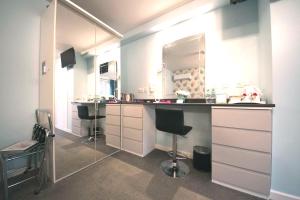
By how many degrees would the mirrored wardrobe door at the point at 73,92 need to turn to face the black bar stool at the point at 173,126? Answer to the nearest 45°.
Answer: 0° — it already faces it

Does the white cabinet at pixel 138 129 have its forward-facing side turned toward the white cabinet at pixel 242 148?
no

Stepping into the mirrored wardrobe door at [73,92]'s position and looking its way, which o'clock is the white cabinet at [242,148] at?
The white cabinet is roughly at 12 o'clock from the mirrored wardrobe door.

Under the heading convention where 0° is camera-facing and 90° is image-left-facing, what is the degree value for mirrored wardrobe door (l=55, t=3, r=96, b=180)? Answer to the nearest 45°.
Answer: approximately 315°

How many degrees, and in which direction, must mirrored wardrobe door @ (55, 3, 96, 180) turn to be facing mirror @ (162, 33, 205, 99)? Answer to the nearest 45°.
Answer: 0° — it already faces it

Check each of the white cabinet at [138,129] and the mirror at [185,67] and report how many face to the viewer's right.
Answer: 0

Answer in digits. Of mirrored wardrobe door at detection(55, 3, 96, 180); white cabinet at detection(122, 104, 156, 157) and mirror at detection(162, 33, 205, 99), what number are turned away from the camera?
0

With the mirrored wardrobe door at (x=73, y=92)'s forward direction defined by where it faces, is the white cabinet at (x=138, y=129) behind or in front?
in front

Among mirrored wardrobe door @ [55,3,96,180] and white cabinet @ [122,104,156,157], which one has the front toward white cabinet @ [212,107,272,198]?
the mirrored wardrobe door

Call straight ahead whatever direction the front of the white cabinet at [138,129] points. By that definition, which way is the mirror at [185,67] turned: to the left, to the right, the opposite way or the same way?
the same way

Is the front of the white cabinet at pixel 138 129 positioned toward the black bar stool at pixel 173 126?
no

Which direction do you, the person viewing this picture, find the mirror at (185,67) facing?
facing the viewer and to the left of the viewer

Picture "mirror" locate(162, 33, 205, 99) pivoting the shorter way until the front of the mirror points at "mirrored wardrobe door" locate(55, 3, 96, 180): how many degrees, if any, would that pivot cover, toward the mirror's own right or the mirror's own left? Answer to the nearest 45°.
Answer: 0° — it already faces it

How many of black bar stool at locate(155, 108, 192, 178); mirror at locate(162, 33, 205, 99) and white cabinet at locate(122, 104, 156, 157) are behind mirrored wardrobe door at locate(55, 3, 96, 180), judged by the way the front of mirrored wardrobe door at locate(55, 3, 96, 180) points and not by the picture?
0

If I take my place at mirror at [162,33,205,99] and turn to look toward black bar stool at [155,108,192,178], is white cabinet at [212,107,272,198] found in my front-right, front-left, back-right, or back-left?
front-left

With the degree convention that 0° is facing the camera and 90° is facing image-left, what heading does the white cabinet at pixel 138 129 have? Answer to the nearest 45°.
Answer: approximately 45°
